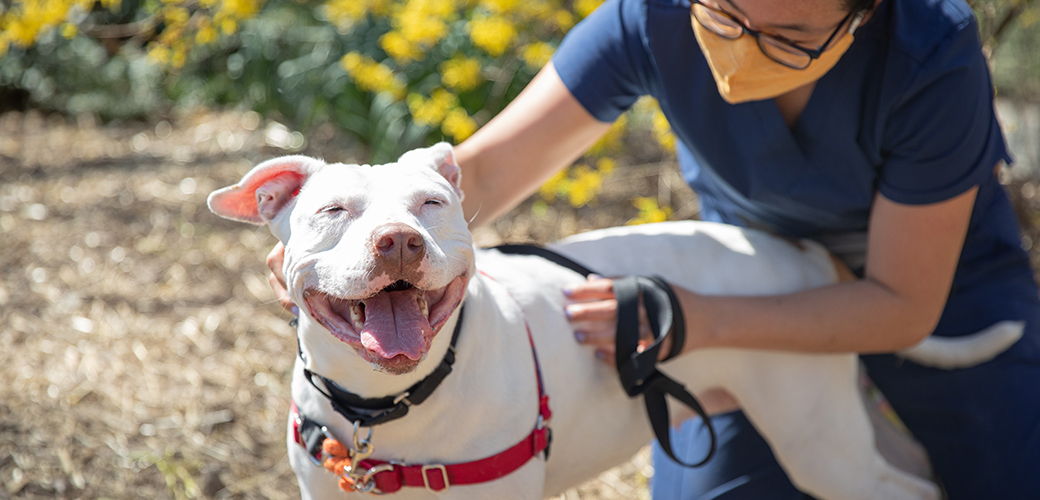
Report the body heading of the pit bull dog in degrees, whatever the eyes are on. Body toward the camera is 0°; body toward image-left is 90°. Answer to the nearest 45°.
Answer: approximately 45°

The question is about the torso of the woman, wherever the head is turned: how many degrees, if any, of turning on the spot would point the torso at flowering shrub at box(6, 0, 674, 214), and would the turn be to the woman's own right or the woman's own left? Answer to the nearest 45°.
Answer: approximately 90° to the woman's own right

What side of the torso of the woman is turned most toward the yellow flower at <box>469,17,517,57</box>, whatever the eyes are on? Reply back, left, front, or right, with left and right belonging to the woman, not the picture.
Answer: right

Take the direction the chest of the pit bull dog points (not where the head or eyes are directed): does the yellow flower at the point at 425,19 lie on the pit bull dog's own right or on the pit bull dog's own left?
on the pit bull dog's own right

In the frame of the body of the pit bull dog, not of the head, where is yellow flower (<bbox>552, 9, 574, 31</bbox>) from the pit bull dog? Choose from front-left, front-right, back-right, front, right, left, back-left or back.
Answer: back-right

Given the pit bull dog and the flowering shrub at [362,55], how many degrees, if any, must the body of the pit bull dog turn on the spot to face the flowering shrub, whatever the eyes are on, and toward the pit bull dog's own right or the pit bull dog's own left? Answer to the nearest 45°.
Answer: approximately 90° to the pit bull dog's own right

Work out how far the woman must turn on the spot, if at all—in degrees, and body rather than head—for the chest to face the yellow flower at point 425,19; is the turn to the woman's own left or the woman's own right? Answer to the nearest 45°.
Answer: approximately 90° to the woman's own right

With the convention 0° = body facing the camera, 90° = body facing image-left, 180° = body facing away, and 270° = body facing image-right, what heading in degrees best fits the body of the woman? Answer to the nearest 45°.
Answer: approximately 45°
